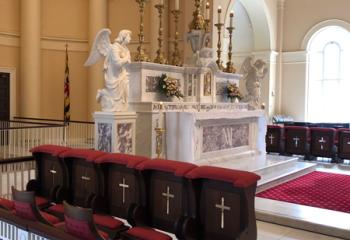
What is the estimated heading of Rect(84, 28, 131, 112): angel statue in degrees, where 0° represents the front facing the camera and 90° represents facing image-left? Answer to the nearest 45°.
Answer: approximately 315°

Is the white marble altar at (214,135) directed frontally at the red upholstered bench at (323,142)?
no

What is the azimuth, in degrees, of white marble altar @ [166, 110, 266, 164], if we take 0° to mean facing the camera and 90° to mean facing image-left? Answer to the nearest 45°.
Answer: approximately 315°

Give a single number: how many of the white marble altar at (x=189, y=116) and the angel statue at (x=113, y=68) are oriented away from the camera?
0

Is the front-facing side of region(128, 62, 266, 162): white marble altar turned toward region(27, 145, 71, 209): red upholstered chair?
no

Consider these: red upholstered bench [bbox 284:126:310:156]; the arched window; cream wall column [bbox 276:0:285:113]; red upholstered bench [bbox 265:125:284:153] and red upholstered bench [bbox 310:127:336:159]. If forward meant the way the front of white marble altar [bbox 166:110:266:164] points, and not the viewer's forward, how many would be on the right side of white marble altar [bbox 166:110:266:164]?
0

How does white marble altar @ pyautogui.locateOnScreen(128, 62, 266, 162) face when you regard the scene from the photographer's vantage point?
facing the viewer and to the right of the viewer

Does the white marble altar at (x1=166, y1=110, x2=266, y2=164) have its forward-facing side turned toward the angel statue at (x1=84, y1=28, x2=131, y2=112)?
no

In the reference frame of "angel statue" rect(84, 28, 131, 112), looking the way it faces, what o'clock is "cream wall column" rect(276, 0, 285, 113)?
The cream wall column is roughly at 11 o'clock from the angel statue.

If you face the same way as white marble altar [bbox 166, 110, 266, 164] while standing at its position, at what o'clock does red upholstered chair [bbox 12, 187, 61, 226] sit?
The red upholstered chair is roughly at 2 o'clock from the white marble altar.

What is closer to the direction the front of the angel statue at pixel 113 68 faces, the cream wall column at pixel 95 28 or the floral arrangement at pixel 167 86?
the floral arrangement

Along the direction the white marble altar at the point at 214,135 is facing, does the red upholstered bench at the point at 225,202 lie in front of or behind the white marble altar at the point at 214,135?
in front
